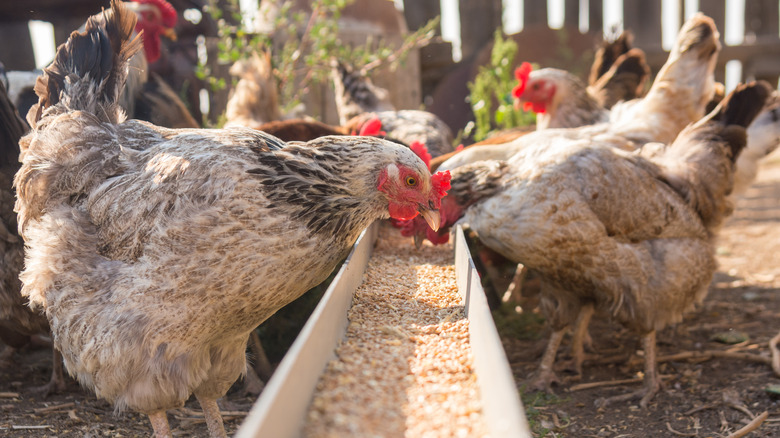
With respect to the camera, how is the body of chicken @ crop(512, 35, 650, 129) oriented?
to the viewer's left

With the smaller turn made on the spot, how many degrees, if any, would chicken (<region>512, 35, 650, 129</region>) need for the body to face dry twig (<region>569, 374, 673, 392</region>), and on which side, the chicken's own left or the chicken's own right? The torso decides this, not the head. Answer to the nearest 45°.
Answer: approximately 90° to the chicken's own left

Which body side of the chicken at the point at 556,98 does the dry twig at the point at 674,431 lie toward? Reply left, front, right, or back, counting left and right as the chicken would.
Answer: left

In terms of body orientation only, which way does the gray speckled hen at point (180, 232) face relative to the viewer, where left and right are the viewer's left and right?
facing to the right of the viewer

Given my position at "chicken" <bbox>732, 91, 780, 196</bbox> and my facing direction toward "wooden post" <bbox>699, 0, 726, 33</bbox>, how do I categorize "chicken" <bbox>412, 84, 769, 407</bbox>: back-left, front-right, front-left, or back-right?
back-left

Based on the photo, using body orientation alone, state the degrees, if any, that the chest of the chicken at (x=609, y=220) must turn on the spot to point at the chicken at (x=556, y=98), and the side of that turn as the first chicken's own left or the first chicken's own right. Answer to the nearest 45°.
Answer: approximately 90° to the first chicken's own right
